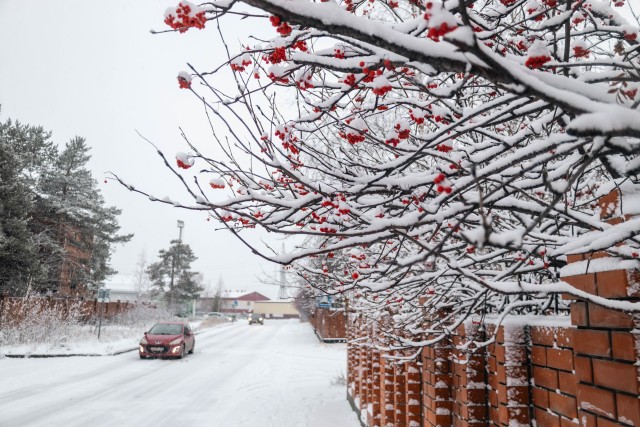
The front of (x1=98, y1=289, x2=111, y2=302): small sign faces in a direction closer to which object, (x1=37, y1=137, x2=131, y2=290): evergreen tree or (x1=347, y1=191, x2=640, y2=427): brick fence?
the brick fence

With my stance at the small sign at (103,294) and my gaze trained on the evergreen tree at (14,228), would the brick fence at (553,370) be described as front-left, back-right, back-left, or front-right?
back-left

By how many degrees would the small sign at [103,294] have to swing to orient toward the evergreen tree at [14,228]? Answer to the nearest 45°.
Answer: approximately 45° to its left

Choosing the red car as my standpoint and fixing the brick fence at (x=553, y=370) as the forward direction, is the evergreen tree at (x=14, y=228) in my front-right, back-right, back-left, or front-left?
back-right

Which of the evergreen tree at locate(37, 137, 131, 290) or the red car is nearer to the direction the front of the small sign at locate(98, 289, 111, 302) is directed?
the red car
